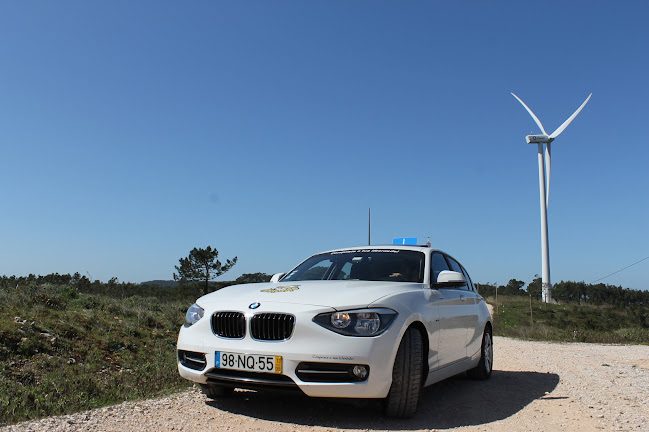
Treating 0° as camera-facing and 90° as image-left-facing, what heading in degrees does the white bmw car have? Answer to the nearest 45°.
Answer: approximately 45°
